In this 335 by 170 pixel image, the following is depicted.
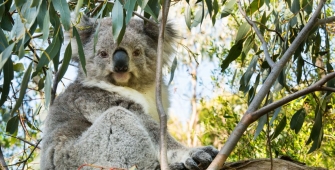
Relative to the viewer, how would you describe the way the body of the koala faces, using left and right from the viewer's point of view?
facing the viewer and to the right of the viewer

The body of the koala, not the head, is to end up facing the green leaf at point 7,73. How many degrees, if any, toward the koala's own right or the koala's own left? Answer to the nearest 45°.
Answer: approximately 90° to the koala's own right

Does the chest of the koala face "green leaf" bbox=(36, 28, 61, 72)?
no

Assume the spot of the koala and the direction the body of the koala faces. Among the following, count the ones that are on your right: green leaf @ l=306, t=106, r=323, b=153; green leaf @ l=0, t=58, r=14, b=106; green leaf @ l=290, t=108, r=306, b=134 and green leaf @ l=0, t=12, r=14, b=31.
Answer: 2

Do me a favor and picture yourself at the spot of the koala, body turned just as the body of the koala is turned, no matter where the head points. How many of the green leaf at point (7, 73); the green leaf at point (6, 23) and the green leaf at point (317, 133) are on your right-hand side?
2

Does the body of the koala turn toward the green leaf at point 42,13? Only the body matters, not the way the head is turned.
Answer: no

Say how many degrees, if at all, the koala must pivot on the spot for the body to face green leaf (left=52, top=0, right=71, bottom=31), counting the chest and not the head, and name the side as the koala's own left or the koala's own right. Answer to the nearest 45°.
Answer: approximately 45° to the koala's own right

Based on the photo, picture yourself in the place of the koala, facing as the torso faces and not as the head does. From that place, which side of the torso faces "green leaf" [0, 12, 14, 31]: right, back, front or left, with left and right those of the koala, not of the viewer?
right

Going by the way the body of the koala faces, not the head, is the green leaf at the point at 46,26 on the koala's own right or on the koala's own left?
on the koala's own right

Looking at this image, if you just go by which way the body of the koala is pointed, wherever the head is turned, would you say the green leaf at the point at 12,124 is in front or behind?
behind
